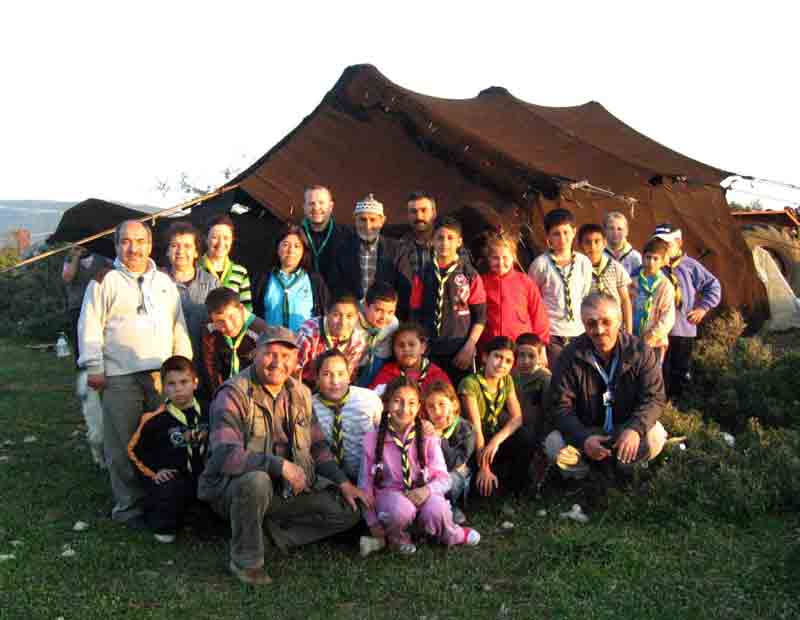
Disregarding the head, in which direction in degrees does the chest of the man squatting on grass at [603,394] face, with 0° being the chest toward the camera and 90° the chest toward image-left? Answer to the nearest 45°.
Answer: approximately 0°

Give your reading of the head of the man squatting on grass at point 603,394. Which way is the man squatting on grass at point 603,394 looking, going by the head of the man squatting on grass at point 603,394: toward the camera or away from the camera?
toward the camera

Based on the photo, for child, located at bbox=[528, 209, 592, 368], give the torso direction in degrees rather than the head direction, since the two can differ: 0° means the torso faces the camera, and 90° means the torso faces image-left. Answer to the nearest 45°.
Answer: approximately 0°

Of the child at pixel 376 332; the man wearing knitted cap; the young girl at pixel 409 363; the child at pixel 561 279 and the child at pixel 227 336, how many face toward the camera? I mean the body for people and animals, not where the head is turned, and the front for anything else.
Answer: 5

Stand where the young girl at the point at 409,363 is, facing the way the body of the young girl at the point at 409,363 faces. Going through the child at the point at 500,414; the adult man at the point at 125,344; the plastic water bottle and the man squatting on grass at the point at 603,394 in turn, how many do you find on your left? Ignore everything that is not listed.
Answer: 2

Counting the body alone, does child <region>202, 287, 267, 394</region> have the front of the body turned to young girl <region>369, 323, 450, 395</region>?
no

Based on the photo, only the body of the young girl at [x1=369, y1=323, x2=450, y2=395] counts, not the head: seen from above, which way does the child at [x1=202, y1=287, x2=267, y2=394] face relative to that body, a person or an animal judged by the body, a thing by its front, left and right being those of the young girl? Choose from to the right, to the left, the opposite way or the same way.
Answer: the same way

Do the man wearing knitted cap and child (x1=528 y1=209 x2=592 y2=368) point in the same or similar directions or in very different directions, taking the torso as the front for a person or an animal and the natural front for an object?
same or similar directions

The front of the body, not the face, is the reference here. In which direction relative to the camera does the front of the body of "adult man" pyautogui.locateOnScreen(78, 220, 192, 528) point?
toward the camera

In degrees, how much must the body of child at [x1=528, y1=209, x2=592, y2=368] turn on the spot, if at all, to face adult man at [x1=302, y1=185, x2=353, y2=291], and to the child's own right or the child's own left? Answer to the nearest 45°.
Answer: approximately 90° to the child's own right

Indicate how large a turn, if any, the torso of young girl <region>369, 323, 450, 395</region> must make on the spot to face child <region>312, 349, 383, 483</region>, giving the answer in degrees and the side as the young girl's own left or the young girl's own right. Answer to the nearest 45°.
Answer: approximately 45° to the young girl's own right

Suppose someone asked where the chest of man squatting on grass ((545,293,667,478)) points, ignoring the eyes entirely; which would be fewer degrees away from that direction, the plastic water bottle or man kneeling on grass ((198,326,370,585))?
the man kneeling on grass

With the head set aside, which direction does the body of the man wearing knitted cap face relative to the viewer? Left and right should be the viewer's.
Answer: facing the viewer

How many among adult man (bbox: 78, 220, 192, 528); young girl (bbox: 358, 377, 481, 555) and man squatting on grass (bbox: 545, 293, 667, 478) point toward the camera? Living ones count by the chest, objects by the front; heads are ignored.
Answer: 3

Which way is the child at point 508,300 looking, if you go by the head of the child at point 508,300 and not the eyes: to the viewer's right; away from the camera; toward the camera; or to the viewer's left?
toward the camera

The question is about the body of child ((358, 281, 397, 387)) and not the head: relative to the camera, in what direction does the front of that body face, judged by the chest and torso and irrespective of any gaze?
toward the camera

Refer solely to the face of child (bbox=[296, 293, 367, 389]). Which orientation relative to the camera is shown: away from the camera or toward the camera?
toward the camera
